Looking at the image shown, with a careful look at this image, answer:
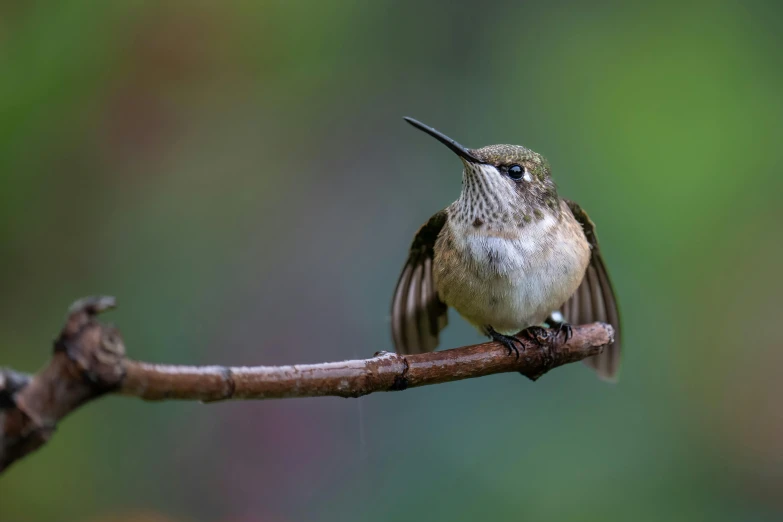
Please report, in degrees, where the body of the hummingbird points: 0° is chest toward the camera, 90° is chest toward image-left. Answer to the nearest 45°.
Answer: approximately 0°
